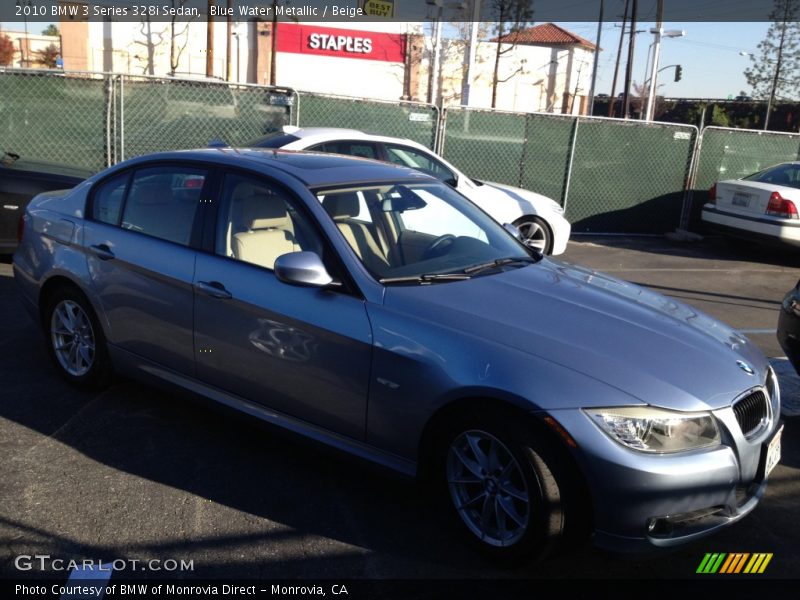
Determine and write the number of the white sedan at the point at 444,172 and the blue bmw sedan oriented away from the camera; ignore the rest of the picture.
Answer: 0

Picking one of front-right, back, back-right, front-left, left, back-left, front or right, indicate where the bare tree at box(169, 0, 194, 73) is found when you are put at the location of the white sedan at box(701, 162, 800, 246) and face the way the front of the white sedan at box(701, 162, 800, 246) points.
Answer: left

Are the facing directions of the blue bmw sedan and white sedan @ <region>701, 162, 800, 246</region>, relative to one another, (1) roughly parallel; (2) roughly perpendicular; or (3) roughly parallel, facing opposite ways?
roughly perpendicular

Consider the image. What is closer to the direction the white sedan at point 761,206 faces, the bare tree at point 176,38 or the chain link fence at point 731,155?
the chain link fence

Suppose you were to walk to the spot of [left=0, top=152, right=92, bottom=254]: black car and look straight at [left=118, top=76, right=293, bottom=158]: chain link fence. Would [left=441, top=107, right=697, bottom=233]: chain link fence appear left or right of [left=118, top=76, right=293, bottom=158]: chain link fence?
right

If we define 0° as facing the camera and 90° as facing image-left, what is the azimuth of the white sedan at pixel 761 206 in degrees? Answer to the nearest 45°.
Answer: approximately 225°

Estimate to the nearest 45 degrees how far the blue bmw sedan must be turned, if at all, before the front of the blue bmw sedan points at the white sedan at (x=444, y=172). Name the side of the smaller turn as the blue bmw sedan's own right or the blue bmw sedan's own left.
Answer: approximately 135° to the blue bmw sedan's own left

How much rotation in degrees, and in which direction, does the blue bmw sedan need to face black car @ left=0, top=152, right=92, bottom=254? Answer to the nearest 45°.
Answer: approximately 180°

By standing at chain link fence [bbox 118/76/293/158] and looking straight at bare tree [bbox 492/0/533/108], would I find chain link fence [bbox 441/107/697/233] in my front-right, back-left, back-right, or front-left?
front-right

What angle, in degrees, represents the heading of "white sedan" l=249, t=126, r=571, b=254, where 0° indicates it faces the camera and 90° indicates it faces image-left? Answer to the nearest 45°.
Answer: approximately 270°

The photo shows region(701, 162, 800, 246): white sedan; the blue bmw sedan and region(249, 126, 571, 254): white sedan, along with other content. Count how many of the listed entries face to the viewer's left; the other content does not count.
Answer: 0

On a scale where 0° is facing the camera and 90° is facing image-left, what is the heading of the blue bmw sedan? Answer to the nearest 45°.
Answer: approximately 315°

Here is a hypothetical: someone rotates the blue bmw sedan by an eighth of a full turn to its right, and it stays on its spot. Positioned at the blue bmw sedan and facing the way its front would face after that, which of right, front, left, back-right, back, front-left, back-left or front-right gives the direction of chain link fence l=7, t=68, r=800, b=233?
back

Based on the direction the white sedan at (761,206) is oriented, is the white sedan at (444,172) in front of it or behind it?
behind
